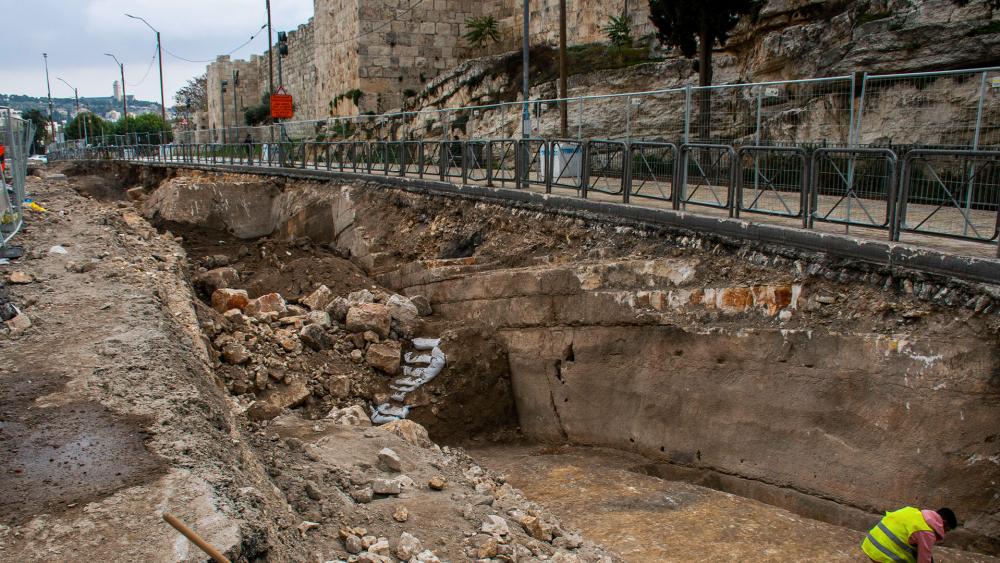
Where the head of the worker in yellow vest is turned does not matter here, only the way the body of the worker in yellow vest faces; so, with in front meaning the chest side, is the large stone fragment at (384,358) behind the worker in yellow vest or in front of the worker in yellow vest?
behind

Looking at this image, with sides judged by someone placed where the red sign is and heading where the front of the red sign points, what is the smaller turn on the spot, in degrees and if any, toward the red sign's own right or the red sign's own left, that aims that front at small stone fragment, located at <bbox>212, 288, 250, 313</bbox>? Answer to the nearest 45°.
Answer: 0° — it already faces it

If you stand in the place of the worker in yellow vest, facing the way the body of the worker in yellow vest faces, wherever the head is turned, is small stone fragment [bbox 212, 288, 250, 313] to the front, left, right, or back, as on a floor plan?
back

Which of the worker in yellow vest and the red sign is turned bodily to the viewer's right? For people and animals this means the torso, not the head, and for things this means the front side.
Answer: the worker in yellow vest

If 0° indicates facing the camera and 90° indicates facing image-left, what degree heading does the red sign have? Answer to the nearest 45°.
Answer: approximately 0°

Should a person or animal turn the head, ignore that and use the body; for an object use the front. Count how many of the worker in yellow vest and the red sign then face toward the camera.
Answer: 1

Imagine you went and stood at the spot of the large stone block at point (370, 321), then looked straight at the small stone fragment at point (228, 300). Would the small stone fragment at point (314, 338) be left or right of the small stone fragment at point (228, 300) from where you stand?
left

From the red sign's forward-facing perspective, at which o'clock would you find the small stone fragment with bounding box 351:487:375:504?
The small stone fragment is roughly at 12 o'clock from the red sign.

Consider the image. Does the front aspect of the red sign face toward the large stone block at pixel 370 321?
yes

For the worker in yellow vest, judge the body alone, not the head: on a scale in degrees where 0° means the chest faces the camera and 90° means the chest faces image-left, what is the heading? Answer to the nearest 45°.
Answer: approximately 270°

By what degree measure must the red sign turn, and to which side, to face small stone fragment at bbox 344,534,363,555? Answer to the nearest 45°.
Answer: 0° — it already faces it

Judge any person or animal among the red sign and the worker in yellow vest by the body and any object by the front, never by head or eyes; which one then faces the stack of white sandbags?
the red sign

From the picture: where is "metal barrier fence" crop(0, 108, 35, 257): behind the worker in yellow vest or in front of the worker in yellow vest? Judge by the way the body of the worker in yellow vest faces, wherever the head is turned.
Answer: behind

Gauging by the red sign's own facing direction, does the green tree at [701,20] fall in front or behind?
in front

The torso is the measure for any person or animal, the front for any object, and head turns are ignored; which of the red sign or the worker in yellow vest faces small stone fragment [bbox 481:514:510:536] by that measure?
the red sign

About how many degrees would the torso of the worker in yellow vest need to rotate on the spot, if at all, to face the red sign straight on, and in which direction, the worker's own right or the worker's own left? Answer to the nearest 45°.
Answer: approximately 135° to the worker's own left
